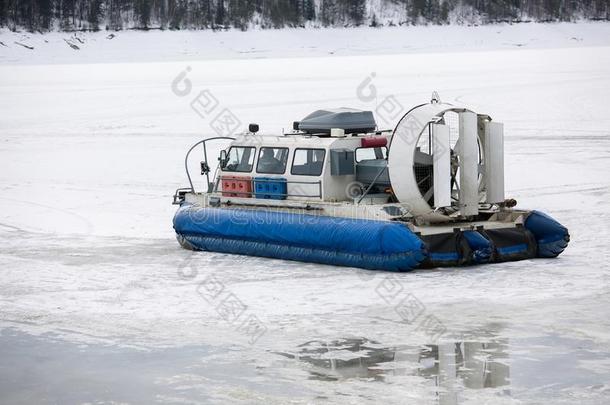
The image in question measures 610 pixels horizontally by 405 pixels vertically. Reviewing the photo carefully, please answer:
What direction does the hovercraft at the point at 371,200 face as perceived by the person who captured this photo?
facing away from the viewer and to the left of the viewer
